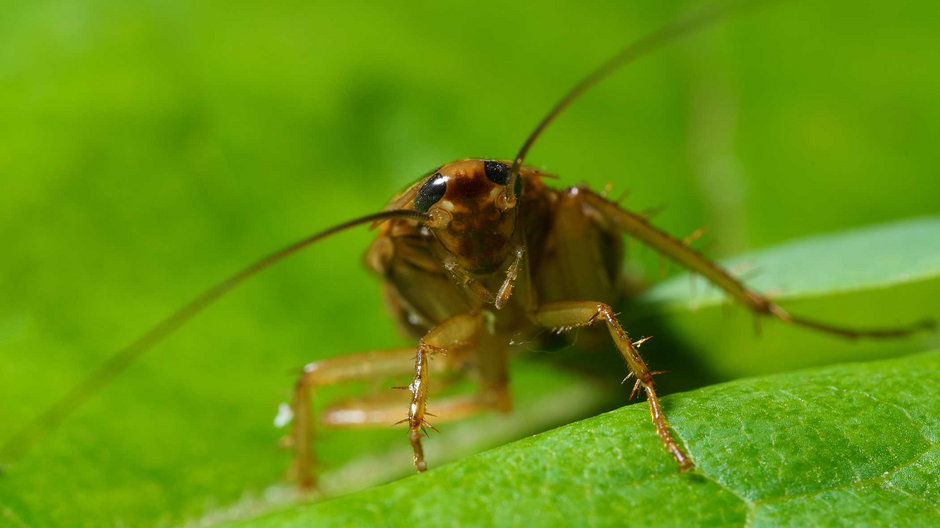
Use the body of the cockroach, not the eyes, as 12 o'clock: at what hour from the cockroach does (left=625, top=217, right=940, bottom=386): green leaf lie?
The green leaf is roughly at 9 o'clock from the cockroach.

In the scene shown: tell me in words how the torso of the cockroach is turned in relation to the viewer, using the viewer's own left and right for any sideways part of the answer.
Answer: facing the viewer
